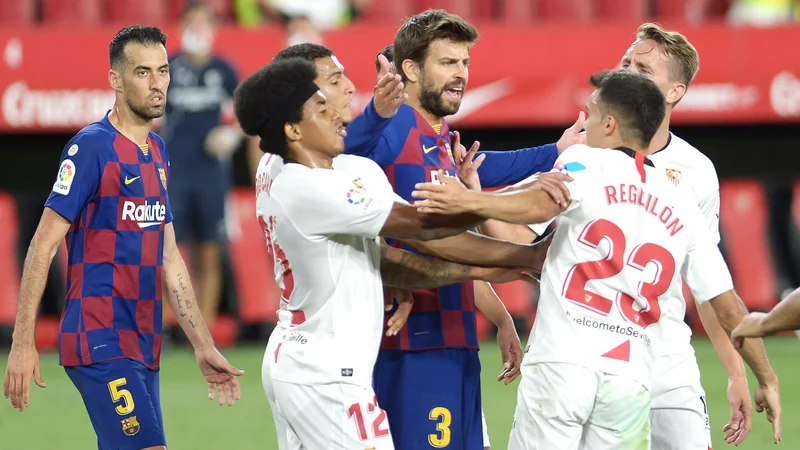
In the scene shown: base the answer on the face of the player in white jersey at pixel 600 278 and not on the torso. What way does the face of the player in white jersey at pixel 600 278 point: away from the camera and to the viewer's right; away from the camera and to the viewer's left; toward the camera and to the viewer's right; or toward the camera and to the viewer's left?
away from the camera and to the viewer's left

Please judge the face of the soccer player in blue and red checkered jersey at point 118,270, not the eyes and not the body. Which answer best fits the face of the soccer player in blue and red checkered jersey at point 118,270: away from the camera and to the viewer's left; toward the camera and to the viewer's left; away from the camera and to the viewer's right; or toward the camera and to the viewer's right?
toward the camera and to the viewer's right

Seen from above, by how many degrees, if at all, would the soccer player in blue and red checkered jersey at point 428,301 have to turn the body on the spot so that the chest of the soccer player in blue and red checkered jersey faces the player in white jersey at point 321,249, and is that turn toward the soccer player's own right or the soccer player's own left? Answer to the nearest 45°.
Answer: approximately 90° to the soccer player's own right

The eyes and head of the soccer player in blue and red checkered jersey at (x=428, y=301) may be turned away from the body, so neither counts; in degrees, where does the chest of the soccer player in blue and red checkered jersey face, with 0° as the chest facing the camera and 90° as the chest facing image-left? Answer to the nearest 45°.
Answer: approximately 315°

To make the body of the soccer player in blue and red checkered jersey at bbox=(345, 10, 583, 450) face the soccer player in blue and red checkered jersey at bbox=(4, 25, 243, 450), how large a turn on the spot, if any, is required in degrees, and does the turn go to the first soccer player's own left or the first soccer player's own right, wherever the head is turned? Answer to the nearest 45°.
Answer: approximately 135° to the first soccer player's own right

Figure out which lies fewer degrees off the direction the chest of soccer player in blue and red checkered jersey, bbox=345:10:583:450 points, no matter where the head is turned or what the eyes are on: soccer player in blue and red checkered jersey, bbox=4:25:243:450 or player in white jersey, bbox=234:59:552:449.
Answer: the player in white jersey

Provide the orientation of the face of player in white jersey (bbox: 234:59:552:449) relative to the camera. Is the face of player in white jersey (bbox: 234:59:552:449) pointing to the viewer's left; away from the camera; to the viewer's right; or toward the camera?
to the viewer's right

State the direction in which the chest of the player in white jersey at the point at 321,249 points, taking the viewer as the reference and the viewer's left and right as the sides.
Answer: facing to the right of the viewer

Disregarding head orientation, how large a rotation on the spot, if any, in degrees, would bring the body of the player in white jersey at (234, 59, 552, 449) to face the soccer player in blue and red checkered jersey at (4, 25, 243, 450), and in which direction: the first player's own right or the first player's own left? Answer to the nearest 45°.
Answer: approximately 135° to the first player's own left

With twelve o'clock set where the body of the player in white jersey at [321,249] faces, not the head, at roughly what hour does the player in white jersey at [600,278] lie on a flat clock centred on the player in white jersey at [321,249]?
the player in white jersey at [600,278] is roughly at 12 o'clock from the player in white jersey at [321,249].
